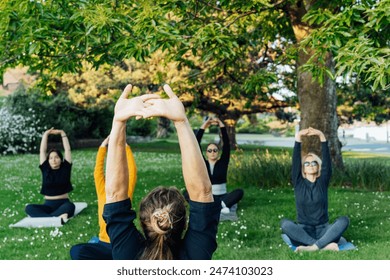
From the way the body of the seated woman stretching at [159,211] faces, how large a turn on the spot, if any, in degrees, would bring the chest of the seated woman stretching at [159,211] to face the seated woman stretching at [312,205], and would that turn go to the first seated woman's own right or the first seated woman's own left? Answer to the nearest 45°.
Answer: approximately 45° to the first seated woman's own right

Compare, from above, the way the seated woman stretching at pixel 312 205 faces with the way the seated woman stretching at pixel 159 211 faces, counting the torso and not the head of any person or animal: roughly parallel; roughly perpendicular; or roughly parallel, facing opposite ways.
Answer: roughly parallel, facing opposite ways

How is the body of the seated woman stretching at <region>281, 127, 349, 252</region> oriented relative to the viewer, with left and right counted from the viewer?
facing the viewer

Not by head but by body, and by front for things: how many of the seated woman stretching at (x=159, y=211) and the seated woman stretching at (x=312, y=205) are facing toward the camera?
1

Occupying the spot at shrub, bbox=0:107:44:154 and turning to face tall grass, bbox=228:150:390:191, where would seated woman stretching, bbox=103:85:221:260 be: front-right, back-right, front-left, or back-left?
front-right

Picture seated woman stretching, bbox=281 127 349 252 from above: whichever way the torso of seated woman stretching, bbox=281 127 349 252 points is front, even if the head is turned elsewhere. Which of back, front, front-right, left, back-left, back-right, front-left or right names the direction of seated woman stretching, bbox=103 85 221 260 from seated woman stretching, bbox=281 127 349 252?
front

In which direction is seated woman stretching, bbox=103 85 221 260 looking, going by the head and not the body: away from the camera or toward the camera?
away from the camera

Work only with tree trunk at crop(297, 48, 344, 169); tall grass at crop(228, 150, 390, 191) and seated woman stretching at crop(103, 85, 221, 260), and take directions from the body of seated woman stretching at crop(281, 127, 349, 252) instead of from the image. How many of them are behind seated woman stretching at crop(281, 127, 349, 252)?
2

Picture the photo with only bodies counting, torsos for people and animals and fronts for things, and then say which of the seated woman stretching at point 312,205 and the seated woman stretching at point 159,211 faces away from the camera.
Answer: the seated woman stretching at point 159,211

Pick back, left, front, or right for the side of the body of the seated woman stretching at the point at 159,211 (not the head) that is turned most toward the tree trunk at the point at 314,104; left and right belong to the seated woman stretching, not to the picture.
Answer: front

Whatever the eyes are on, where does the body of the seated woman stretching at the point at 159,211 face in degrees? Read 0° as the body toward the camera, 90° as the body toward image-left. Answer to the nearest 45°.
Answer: approximately 180°

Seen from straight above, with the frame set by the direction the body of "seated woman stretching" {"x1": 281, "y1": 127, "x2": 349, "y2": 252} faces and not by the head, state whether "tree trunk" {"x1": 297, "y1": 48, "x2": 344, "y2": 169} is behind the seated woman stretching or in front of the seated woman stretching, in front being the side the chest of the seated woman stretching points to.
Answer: behind

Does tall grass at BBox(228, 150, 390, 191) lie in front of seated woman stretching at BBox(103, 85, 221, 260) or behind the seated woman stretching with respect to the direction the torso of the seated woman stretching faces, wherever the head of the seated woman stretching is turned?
in front

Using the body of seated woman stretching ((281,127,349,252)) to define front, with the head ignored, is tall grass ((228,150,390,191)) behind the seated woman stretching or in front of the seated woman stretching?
behind

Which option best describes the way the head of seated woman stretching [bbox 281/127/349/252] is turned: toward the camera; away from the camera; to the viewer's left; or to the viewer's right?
toward the camera
